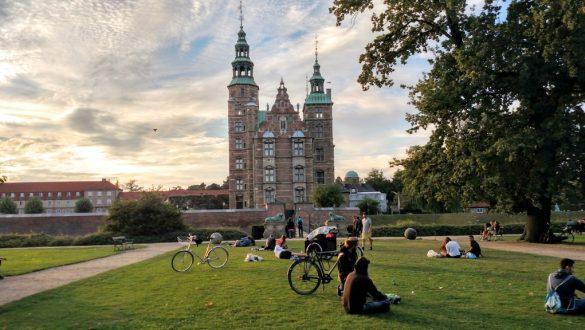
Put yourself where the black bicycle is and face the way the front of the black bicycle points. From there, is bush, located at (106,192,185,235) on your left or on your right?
on your left

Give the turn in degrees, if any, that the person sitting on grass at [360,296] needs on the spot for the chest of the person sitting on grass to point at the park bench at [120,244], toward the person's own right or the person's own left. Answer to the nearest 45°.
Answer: approximately 90° to the person's own left

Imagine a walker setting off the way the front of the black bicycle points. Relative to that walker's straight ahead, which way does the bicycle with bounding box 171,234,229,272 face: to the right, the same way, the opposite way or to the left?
the opposite way

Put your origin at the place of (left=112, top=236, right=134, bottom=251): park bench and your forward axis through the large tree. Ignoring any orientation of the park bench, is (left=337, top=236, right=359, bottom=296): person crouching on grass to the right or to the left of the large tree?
right

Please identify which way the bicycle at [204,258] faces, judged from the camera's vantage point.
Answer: facing to the left of the viewer

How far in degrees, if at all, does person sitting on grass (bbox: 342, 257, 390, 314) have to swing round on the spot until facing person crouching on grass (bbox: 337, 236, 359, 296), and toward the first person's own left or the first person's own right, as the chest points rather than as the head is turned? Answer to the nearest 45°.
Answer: approximately 45° to the first person's own left
